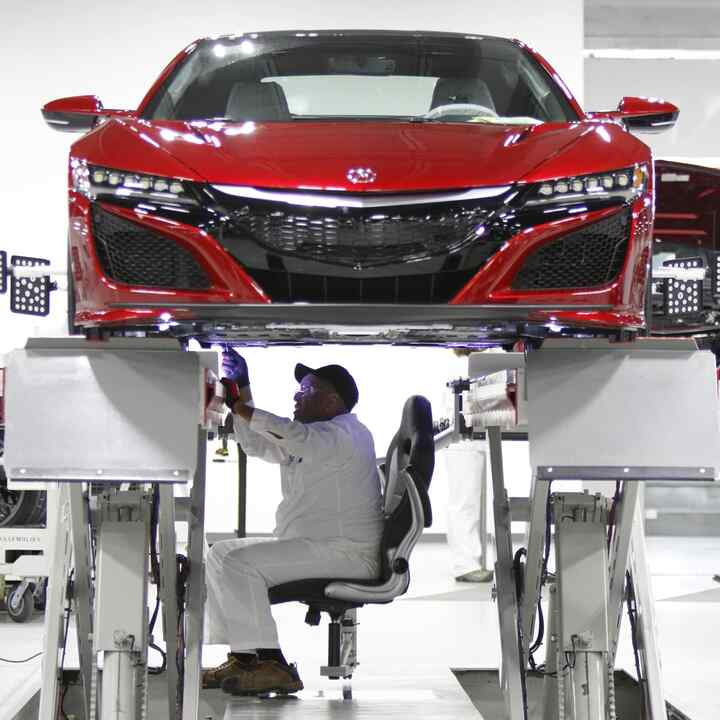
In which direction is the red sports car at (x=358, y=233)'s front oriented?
toward the camera

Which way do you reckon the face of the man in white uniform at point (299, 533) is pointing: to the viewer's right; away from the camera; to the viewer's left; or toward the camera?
to the viewer's left

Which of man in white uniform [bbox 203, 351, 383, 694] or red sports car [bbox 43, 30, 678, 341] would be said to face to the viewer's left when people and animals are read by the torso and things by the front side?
the man in white uniform

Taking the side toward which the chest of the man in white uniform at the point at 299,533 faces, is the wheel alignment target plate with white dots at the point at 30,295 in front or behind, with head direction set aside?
in front

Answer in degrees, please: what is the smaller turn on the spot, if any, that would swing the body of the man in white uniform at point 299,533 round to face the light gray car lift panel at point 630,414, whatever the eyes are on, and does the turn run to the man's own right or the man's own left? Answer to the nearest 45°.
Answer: approximately 135° to the man's own left

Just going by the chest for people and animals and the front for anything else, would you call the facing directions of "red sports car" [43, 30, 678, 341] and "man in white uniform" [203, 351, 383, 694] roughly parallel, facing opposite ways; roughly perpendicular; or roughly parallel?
roughly perpendicular

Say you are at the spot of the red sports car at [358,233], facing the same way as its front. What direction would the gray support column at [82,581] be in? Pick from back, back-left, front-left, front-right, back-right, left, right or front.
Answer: front-right

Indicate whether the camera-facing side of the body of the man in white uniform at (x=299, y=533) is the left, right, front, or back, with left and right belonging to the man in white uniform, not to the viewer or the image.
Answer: left

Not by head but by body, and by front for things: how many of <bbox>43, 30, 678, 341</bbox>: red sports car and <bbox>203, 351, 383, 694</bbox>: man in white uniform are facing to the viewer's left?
1
